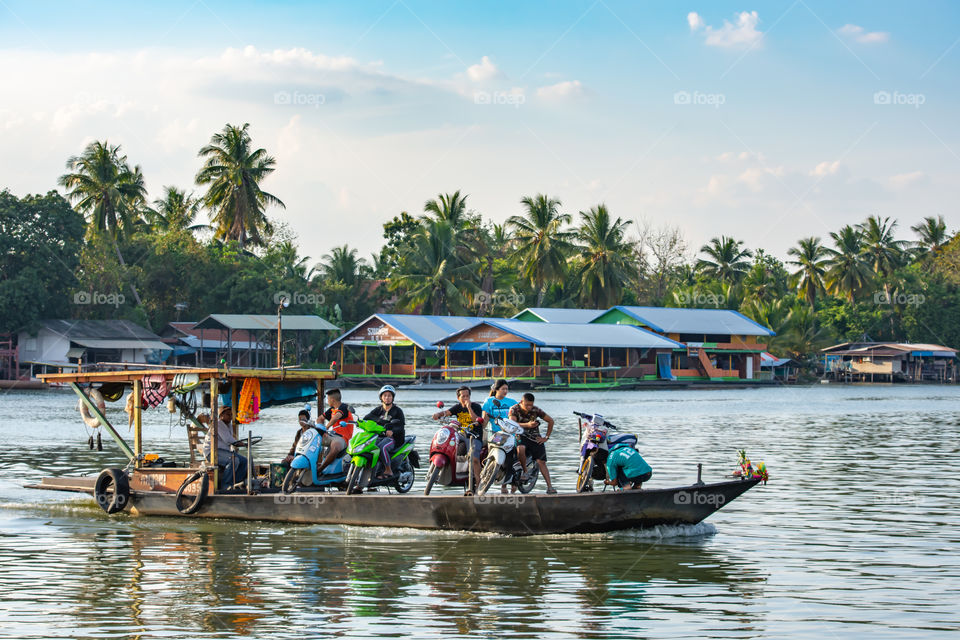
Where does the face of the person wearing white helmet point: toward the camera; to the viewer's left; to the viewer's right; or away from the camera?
toward the camera

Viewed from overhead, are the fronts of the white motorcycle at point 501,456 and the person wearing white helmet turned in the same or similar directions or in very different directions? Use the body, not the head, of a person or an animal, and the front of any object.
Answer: same or similar directions

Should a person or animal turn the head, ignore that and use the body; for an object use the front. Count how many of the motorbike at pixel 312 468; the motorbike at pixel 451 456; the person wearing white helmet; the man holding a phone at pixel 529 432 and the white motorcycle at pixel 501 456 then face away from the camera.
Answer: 0

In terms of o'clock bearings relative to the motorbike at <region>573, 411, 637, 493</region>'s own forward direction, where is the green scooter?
The green scooter is roughly at 2 o'clock from the motorbike.

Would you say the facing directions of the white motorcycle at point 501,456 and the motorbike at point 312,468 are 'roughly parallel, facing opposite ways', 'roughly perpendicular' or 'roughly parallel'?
roughly parallel

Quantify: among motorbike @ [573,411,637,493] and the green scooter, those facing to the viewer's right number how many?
0

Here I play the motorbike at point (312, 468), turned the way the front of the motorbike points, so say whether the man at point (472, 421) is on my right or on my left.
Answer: on my left

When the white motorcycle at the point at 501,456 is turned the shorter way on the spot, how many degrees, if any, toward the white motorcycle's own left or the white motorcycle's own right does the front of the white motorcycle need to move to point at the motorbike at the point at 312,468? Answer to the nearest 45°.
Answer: approximately 90° to the white motorcycle's own right

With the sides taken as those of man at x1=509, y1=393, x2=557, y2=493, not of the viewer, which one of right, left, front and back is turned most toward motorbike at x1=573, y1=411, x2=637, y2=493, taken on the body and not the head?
left

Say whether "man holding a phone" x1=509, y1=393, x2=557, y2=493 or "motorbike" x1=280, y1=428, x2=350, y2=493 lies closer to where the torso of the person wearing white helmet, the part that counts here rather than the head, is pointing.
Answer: the motorbike

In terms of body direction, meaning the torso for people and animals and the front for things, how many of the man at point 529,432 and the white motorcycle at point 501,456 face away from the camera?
0

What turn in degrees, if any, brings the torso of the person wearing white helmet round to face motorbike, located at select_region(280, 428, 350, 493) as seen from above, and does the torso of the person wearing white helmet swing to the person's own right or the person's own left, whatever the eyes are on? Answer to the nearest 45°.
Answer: approximately 45° to the person's own right

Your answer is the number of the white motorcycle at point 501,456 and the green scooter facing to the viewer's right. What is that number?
0

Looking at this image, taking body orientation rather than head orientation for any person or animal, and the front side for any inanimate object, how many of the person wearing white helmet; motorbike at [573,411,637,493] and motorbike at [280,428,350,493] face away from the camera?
0

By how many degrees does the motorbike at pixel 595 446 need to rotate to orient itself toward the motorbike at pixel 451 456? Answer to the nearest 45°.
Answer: approximately 45° to its right

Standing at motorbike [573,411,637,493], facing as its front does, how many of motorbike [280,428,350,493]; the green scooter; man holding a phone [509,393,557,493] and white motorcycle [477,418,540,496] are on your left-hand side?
0
